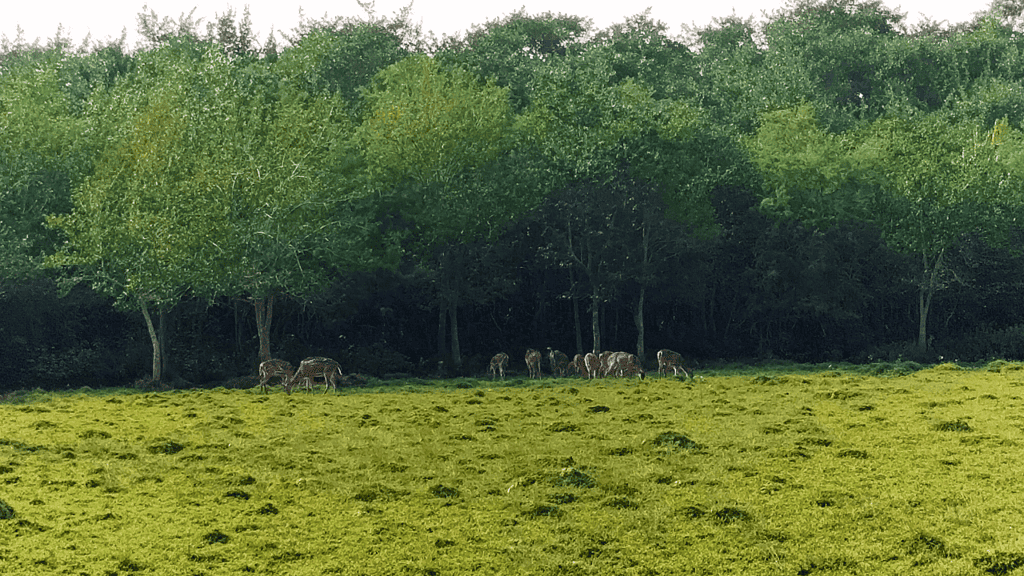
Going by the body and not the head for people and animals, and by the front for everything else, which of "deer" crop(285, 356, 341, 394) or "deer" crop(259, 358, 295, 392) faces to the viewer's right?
"deer" crop(259, 358, 295, 392)

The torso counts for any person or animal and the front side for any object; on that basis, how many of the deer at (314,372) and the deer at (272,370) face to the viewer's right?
1

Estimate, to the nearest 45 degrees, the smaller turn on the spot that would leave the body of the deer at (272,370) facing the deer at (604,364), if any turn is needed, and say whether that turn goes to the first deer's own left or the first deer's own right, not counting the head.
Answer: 0° — it already faces it

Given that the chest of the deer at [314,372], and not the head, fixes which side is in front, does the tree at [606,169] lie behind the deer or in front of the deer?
behind

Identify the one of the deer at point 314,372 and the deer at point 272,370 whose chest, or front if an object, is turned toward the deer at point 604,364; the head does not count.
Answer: the deer at point 272,370

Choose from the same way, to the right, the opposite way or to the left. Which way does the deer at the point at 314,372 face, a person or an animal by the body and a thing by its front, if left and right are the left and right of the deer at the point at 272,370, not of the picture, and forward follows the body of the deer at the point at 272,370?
the opposite way

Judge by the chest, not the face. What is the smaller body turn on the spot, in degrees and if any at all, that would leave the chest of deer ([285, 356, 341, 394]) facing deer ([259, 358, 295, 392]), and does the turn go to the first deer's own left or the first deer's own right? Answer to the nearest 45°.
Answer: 0° — it already faces it

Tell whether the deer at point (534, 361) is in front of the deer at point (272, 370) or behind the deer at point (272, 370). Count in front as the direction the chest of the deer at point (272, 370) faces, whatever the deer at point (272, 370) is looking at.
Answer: in front

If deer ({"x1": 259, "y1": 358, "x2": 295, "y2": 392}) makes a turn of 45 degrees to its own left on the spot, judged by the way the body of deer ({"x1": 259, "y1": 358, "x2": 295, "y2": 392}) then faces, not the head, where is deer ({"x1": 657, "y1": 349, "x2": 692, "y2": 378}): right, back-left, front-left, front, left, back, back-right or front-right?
front-right

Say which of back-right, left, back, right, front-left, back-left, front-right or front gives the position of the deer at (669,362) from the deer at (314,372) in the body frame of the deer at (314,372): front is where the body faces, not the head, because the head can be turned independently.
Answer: back

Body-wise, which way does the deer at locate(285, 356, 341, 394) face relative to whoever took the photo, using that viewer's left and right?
facing to the left of the viewer

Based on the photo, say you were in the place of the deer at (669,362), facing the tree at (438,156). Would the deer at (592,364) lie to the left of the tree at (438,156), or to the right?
left

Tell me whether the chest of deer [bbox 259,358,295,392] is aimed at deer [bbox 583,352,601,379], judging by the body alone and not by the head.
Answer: yes

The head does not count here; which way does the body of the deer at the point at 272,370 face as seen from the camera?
to the viewer's right

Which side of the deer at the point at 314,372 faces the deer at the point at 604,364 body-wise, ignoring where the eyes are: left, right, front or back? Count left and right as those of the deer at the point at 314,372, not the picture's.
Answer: back
